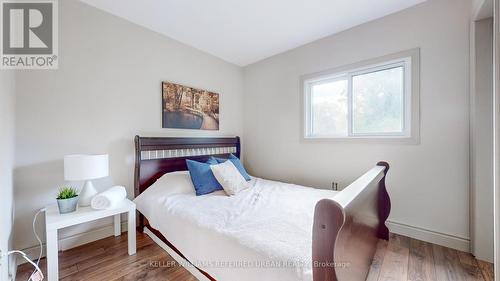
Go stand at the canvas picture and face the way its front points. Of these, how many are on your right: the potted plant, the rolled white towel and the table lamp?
3

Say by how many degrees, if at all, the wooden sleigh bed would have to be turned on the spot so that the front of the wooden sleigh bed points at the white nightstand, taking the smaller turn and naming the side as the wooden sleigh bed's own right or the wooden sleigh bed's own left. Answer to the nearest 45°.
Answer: approximately 135° to the wooden sleigh bed's own right

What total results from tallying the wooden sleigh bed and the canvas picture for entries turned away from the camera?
0

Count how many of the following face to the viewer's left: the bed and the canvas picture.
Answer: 0

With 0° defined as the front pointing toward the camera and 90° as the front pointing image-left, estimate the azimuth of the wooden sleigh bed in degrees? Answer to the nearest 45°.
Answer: approximately 315°

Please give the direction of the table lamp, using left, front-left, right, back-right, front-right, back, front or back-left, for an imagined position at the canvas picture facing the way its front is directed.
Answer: right

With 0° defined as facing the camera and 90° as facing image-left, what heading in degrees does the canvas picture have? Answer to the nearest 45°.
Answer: approximately 315°

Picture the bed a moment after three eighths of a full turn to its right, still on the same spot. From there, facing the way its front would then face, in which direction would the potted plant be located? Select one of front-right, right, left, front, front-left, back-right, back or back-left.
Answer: front

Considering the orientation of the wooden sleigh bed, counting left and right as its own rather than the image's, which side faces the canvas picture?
back

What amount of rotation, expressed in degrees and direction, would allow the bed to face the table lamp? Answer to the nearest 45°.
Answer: approximately 135° to its right
